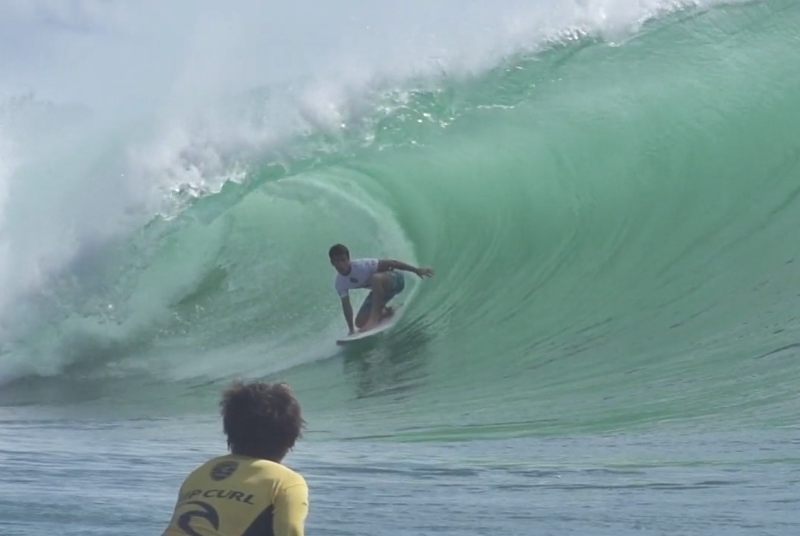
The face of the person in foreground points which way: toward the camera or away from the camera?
away from the camera

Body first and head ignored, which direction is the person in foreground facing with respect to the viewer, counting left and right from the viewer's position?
facing away from the viewer and to the right of the viewer

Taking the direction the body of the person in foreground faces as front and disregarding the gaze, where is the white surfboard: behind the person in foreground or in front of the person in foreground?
in front

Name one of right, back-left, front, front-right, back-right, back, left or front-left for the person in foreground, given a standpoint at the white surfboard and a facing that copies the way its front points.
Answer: right

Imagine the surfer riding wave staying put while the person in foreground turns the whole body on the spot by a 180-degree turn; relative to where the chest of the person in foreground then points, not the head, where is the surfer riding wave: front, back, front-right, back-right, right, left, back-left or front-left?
back-right

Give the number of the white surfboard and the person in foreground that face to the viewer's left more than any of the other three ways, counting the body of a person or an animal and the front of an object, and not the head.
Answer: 0

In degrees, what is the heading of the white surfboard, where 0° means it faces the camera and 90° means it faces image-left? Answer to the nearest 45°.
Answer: approximately 270°
